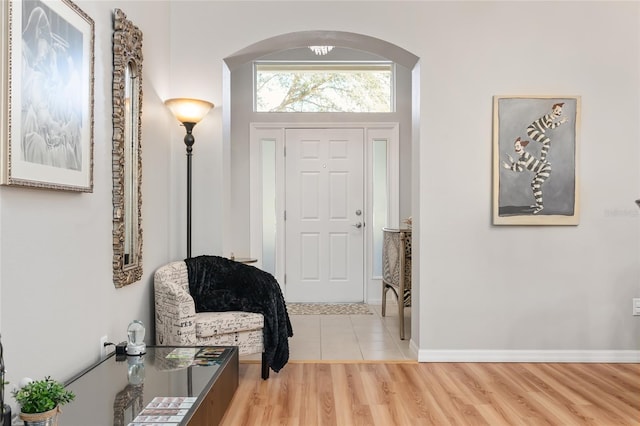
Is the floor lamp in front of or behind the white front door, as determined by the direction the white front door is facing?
in front

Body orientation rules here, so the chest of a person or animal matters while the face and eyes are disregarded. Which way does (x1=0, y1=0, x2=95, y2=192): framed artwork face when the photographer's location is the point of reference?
facing the viewer and to the right of the viewer

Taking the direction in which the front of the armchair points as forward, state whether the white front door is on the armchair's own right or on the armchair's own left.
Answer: on the armchair's own left

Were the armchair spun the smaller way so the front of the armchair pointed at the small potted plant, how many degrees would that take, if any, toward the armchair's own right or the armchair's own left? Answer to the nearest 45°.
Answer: approximately 45° to the armchair's own right

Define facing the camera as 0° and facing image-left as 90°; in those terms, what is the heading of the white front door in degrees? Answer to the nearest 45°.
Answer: approximately 0°

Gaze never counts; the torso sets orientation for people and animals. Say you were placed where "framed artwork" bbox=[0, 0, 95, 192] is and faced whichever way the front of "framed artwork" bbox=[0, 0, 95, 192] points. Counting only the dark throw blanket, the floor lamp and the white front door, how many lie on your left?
3

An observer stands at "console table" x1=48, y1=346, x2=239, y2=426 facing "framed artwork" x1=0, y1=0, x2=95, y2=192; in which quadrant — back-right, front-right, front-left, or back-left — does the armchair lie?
back-right

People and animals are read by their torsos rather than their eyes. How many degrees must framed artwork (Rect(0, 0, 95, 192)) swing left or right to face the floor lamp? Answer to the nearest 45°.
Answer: approximately 90° to its left

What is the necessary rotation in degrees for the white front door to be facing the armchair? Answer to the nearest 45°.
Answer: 0° — it already faces it

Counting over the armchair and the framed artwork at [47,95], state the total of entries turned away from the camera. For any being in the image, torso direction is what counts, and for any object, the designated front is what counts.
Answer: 0

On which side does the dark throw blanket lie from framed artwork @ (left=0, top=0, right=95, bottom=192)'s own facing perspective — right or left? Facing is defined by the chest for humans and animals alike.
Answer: on its left

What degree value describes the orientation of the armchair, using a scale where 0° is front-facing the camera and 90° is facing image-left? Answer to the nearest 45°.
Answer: approximately 315°

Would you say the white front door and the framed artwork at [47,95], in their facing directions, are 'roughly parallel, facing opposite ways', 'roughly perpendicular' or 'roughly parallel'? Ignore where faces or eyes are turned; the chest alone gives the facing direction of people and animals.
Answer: roughly perpendicular

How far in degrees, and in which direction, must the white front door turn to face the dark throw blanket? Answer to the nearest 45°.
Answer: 0° — it already faces it
